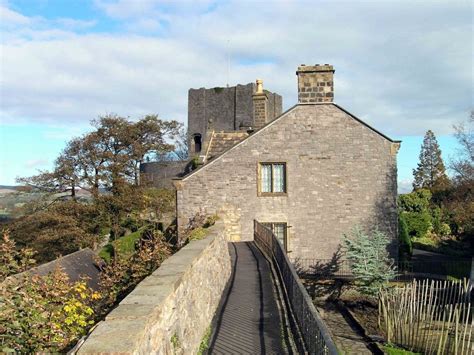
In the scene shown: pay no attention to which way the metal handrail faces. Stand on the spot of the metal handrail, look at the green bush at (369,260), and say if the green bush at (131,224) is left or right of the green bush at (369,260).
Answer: left

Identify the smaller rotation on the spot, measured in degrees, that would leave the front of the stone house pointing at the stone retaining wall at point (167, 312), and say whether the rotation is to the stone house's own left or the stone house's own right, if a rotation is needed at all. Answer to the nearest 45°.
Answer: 0° — it already faces it

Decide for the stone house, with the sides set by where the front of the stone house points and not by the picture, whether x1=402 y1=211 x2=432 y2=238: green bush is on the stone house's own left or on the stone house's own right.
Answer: on the stone house's own left
